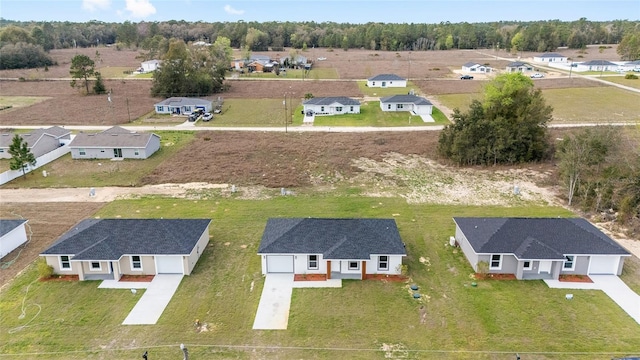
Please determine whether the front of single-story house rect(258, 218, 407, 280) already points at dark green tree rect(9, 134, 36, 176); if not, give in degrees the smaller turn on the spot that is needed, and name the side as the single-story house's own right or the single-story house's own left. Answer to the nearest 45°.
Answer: approximately 135° to the single-story house's own right

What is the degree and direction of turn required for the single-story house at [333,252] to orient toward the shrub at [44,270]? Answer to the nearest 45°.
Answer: approximately 90° to its right

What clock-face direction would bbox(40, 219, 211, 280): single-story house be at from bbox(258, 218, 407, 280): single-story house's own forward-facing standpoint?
bbox(40, 219, 211, 280): single-story house is roughly at 3 o'clock from bbox(258, 218, 407, 280): single-story house.

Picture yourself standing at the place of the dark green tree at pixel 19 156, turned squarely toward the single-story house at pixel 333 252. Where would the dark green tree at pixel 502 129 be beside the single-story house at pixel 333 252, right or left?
left

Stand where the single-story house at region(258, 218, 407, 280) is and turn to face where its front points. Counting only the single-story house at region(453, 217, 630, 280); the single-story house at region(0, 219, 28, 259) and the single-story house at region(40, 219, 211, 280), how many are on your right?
2

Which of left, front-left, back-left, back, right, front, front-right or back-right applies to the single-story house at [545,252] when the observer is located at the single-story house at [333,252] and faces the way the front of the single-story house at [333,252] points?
left

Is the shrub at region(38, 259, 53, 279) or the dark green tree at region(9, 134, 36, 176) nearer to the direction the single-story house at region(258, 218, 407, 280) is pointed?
the shrub

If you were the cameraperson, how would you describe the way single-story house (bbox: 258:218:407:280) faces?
facing the viewer

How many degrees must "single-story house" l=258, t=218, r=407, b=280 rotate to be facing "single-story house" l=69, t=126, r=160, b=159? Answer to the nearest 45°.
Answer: approximately 135° to its right

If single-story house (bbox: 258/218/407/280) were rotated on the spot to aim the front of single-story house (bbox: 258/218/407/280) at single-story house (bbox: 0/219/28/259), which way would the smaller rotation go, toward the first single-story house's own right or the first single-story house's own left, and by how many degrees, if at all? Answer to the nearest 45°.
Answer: approximately 90° to the first single-story house's own right
